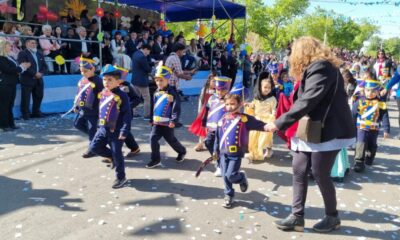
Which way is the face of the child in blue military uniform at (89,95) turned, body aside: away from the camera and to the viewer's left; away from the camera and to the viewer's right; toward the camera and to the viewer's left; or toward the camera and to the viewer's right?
toward the camera and to the viewer's left

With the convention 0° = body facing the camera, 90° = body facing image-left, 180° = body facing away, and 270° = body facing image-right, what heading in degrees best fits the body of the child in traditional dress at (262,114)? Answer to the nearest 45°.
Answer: approximately 0°

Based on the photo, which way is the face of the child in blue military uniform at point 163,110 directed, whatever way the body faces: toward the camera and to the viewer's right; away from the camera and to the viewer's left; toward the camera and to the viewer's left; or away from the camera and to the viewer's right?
toward the camera and to the viewer's left

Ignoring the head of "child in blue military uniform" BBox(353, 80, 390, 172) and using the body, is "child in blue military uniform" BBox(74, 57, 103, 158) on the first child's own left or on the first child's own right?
on the first child's own right

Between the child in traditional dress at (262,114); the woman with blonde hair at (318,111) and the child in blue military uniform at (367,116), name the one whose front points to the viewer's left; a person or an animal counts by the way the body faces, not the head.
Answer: the woman with blonde hair

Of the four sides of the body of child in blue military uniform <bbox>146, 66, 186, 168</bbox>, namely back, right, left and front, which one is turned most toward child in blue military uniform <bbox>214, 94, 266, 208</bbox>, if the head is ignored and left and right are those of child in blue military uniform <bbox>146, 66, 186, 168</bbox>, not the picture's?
left

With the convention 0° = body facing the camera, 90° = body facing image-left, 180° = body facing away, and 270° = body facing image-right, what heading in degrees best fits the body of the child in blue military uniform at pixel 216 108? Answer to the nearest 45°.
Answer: approximately 45°

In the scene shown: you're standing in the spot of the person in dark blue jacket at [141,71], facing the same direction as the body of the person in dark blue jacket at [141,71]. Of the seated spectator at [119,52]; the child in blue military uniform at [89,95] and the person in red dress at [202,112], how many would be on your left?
1

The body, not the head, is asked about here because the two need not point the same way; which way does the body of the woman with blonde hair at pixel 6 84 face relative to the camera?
to the viewer's right

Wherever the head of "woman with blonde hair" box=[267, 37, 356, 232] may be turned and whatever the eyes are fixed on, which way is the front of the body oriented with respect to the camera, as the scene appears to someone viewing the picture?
to the viewer's left

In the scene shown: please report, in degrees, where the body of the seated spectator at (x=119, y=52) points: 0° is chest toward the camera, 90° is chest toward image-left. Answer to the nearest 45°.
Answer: approximately 315°
